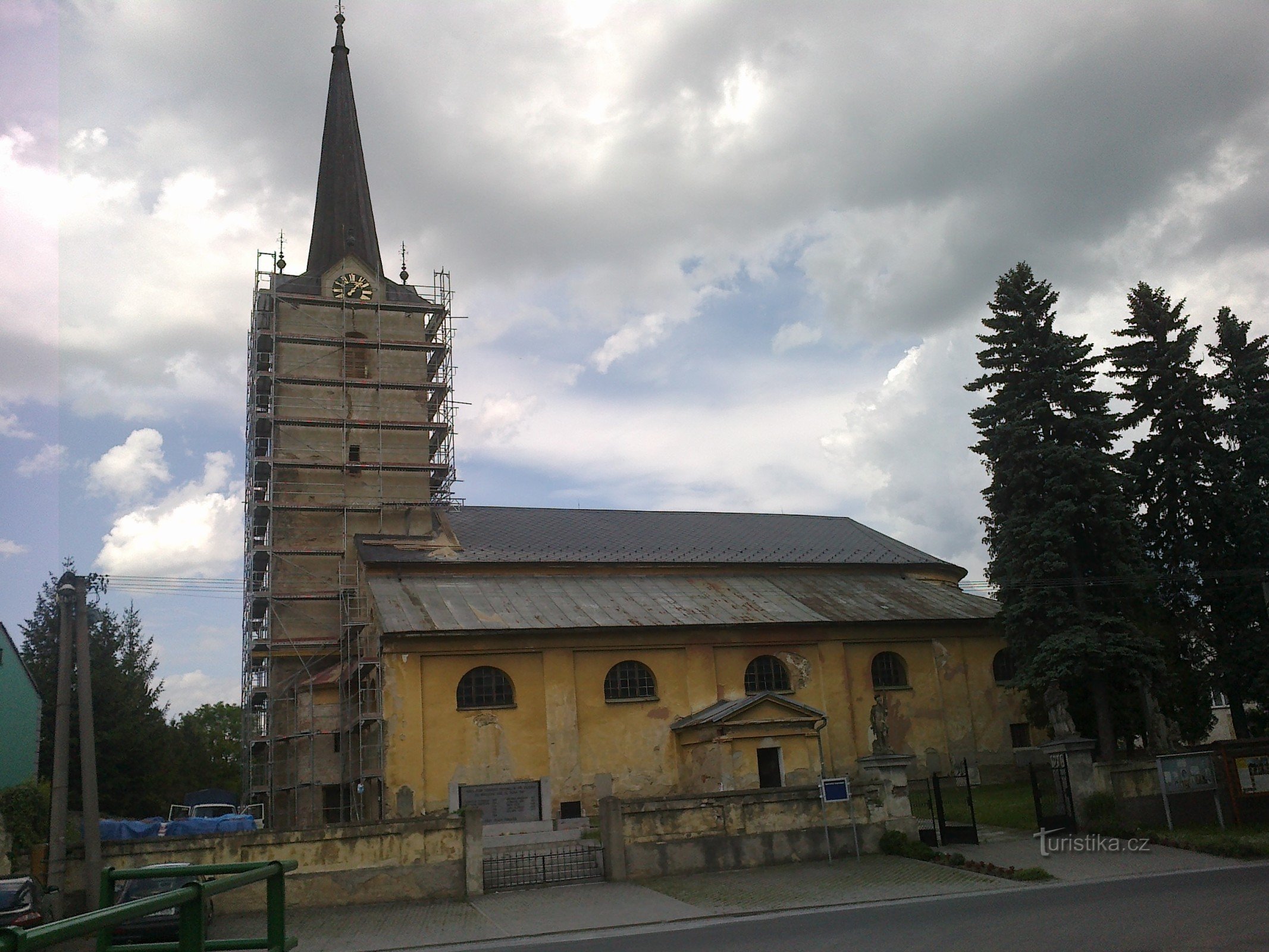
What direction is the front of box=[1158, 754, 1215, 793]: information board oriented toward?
toward the camera

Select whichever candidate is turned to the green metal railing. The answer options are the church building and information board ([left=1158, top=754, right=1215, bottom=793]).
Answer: the information board

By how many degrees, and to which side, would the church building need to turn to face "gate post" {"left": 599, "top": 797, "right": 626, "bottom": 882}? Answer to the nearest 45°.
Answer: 0° — it already faces it

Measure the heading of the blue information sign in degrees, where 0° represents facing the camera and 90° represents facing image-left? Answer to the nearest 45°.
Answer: approximately 0°

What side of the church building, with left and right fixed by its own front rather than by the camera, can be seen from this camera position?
left

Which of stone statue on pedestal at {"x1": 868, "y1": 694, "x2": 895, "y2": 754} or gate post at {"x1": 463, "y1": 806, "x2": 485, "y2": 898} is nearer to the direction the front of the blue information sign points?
the gate post

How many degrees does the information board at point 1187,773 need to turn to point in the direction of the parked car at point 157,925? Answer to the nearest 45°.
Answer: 0° — it already faces it

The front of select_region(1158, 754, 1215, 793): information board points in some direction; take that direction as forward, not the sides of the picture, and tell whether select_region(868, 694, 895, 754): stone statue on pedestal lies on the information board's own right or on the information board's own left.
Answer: on the information board's own right

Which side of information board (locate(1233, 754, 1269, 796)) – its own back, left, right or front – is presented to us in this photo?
front

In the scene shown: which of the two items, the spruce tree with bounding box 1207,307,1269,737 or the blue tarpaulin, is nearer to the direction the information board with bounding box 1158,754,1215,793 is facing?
the blue tarpaulin
